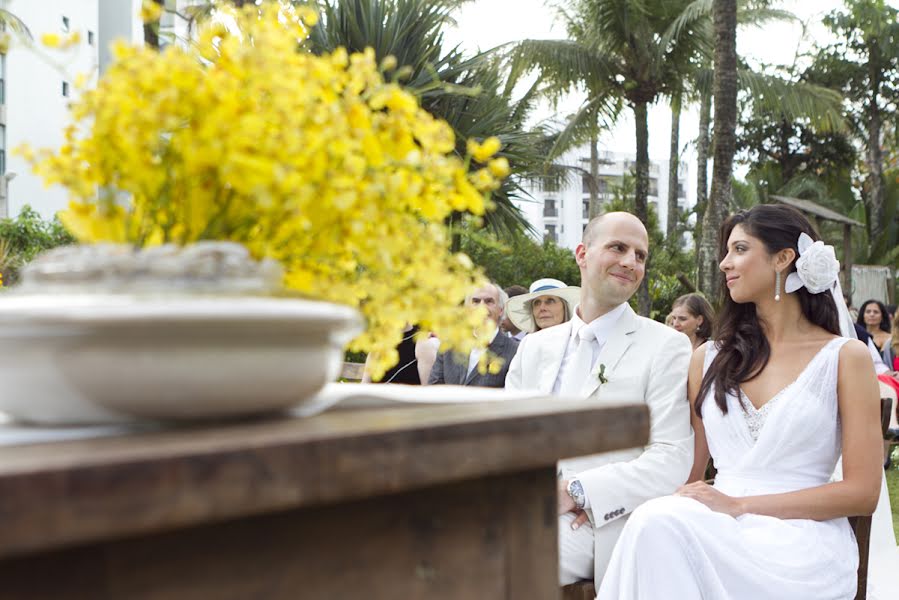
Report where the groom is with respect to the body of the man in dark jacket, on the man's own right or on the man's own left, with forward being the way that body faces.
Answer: on the man's own left

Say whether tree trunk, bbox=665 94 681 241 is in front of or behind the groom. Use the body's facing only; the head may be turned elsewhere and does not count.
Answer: behind

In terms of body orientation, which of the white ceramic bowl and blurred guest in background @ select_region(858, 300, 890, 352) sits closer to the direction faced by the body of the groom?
the white ceramic bowl

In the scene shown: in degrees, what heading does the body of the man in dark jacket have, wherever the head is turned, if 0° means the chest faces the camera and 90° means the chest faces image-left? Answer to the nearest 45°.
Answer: approximately 45°

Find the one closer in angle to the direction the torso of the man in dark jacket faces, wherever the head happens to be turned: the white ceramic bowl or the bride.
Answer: the white ceramic bowl

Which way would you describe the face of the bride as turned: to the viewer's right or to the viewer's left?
to the viewer's left

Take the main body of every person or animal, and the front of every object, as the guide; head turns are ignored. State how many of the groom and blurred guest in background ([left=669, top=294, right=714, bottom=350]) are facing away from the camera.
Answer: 0

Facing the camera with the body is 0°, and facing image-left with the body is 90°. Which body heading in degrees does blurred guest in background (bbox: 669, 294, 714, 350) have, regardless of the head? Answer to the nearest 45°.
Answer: approximately 45°

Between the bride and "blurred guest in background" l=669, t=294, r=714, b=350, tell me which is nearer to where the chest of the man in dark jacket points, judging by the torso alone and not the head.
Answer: the bride

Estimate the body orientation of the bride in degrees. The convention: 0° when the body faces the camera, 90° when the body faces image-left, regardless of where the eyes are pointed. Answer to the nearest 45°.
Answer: approximately 45°

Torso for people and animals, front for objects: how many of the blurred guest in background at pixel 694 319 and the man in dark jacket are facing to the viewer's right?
0

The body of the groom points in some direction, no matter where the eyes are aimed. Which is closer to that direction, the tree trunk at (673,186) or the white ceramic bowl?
the white ceramic bowl
